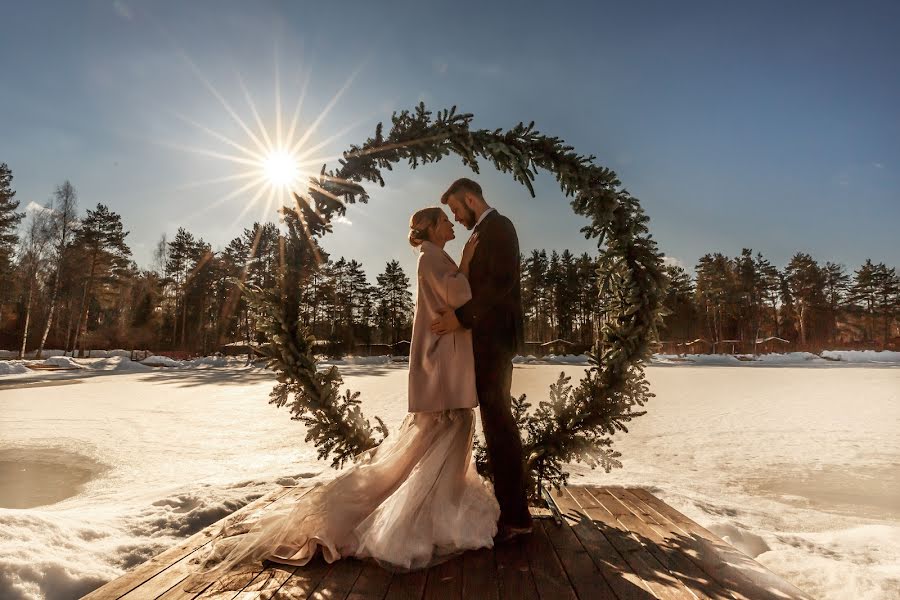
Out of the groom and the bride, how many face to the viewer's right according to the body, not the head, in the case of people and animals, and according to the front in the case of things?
1

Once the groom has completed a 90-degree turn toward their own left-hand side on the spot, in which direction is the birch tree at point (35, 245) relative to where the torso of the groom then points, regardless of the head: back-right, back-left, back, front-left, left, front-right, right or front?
back-right

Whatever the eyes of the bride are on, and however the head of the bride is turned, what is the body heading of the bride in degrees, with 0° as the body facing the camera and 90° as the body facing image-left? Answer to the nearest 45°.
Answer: approximately 270°

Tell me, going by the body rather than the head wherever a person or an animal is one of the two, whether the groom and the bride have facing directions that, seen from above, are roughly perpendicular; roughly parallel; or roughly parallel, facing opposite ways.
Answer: roughly parallel, facing opposite ways

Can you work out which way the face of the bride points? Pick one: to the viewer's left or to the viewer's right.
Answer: to the viewer's right

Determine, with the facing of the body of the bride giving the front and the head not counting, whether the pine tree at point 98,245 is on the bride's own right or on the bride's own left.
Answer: on the bride's own left

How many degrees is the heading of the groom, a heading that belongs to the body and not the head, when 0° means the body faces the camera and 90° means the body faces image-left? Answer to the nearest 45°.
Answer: approximately 90°
